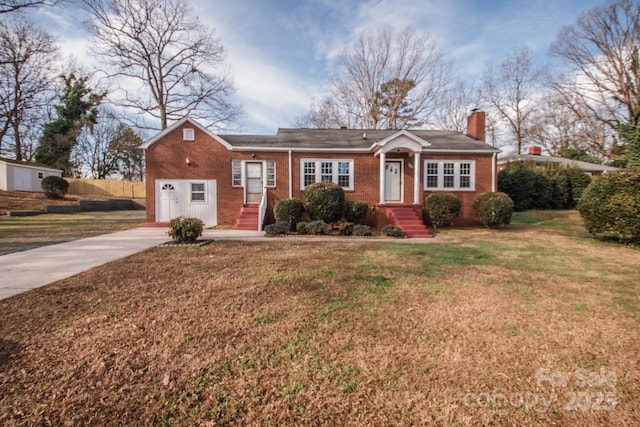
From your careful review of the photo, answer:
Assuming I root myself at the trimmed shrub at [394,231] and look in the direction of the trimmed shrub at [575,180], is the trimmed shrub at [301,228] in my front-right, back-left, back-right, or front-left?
back-left

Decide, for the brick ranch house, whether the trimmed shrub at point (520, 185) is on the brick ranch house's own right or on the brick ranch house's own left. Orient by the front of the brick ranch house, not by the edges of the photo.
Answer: on the brick ranch house's own left

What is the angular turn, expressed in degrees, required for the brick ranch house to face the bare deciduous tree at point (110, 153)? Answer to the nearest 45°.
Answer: approximately 135° to its right

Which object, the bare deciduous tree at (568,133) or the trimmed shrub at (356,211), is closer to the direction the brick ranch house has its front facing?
the trimmed shrub

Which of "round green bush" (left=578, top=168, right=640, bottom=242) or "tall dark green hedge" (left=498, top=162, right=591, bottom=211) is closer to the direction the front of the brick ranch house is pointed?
the round green bush

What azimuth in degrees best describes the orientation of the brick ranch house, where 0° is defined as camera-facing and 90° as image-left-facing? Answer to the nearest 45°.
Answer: approximately 0°

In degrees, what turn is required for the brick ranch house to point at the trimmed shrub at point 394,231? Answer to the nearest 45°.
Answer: approximately 45° to its left

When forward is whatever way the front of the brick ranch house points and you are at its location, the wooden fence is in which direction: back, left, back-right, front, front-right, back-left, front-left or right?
back-right

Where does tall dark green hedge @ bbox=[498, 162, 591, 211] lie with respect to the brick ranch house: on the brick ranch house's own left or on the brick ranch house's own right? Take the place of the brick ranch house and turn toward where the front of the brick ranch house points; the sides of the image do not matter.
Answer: on the brick ranch house's own left

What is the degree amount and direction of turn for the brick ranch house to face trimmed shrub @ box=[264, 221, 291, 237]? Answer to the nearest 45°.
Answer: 0° — it already faces it
